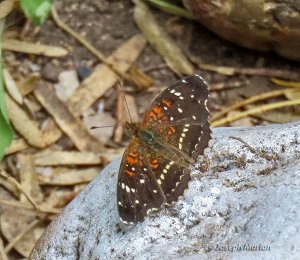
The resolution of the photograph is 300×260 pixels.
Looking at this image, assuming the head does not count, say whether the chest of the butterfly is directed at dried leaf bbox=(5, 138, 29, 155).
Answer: yes

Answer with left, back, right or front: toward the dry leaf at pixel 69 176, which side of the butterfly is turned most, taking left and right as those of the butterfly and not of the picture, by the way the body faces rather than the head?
front

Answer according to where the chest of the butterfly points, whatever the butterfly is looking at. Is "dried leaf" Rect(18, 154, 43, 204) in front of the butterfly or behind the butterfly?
in front

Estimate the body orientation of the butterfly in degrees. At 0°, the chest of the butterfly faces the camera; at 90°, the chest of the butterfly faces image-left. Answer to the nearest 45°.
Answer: approximately 135°

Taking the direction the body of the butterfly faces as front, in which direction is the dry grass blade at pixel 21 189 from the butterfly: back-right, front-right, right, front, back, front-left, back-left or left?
front

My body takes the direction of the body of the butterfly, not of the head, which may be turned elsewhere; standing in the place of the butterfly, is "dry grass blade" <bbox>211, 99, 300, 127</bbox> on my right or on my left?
on my right

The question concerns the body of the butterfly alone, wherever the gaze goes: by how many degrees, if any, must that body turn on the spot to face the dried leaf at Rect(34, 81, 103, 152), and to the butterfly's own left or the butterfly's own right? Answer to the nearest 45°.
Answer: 0° — it already faces it

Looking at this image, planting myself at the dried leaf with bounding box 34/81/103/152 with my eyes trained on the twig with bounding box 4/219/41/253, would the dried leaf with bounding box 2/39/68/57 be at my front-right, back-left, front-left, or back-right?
back-right

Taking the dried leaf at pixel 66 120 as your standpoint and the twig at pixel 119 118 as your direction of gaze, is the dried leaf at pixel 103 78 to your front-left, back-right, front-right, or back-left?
front-left

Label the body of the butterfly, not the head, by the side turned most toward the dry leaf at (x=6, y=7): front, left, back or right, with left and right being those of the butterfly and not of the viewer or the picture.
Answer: front

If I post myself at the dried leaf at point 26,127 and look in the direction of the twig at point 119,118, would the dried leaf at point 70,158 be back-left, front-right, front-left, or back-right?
front-right

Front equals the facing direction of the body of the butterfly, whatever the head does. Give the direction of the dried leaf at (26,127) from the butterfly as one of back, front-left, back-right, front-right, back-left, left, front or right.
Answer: front

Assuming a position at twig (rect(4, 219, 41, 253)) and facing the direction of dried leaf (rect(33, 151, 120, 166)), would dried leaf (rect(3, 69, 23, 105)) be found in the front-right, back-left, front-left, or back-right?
front-left

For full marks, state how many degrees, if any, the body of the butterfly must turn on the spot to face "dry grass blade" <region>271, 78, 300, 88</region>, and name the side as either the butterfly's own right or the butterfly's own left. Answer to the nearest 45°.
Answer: approximately 90° to the butterfly's own right

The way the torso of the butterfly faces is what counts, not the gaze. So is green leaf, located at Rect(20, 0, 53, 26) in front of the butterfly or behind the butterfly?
in front
